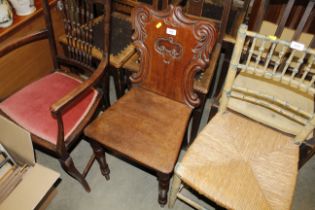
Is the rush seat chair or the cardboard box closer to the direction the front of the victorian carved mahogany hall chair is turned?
the cardboard box

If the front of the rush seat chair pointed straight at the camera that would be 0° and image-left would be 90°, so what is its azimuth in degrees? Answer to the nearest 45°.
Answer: approximately 45°

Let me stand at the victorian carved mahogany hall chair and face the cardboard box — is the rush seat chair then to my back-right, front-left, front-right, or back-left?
back-left

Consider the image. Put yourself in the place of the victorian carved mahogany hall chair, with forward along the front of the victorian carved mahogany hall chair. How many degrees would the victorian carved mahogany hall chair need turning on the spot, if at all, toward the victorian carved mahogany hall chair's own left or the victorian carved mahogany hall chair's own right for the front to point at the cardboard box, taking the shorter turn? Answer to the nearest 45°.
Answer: approximately 45° to the victorian carved mahogany hall chair's own right

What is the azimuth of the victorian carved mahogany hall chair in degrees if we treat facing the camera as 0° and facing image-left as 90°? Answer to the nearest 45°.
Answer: approximately 45°

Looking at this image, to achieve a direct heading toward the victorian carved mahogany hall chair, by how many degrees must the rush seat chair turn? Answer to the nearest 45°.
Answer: approximately 45° to its right
